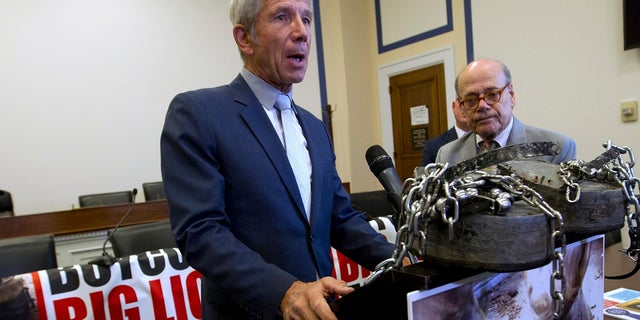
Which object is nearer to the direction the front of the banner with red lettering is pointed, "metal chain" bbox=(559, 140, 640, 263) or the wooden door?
the metal chain

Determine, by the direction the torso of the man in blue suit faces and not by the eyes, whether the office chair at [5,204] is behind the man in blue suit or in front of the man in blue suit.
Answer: behind

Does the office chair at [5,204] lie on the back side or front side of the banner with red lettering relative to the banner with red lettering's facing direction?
on the back side

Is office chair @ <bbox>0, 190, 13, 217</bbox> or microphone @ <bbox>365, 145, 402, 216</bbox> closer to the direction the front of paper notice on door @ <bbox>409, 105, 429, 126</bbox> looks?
the microphone

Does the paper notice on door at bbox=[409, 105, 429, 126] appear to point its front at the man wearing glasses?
yes
